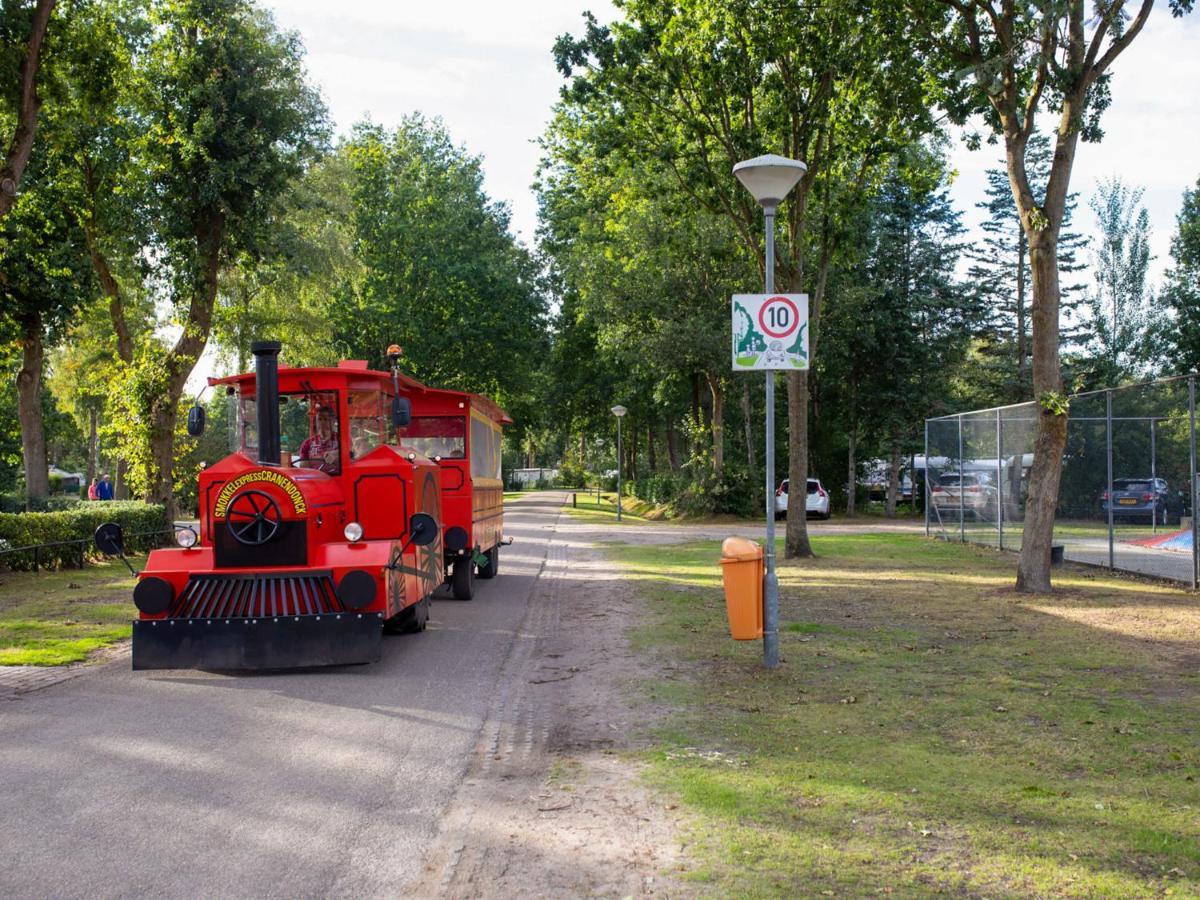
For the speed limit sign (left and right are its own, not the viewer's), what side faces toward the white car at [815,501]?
back

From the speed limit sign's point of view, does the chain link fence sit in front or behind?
behind

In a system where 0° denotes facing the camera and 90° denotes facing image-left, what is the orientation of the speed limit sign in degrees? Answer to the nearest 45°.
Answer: approximately 0°

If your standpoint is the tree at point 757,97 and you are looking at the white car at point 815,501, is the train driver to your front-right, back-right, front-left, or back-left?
back-left

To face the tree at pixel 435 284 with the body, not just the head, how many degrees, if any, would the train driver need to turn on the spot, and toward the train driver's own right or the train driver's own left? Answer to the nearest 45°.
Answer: approximately 180°

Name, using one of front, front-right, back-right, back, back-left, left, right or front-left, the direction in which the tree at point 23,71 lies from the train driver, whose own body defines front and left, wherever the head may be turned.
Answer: back-right

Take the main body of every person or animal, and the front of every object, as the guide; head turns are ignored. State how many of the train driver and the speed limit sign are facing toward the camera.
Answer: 2

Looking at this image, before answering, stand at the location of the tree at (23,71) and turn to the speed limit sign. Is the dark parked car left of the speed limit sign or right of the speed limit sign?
left

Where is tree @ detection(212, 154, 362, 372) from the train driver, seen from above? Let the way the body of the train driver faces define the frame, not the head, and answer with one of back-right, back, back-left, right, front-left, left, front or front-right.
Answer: back

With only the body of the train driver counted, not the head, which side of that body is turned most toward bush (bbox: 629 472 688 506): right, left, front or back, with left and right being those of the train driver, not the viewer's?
back

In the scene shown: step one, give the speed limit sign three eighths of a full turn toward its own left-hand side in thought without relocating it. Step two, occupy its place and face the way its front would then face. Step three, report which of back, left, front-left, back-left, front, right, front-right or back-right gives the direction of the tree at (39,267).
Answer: left

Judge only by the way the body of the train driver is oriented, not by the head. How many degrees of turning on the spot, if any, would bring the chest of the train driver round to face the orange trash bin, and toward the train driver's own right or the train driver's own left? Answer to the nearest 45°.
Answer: approximately 45° to the train driver's own left

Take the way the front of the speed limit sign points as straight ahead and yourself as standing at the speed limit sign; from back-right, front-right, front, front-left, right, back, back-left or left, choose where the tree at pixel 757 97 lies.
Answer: back
